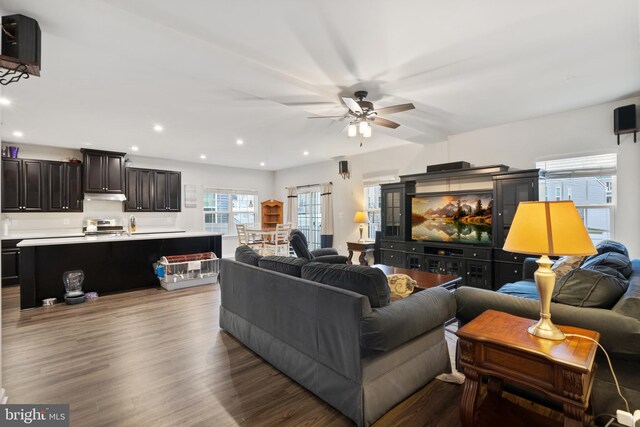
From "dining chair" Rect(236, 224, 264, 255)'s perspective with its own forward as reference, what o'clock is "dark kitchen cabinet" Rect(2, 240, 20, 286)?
The dark kitchen cabinet is roughly at 4 o'clock from the dining chair.

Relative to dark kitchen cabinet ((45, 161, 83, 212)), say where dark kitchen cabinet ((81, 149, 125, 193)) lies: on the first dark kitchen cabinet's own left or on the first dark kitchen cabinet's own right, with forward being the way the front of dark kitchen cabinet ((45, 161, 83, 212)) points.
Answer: on the first dark kitchen cabinet's own left

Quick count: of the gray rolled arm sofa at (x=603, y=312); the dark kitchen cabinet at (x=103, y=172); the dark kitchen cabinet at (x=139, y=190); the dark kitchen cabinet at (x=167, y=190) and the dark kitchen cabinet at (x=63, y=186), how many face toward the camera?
4

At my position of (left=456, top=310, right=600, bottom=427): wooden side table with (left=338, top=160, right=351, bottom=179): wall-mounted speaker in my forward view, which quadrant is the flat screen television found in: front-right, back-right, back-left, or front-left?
front-right

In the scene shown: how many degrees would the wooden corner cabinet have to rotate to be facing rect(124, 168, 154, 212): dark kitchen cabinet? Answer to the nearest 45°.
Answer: approximately 45° to its right

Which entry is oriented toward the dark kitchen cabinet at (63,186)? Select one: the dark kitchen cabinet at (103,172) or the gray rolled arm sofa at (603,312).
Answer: the gray rolled arm sofa

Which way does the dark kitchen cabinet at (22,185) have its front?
toward the camera

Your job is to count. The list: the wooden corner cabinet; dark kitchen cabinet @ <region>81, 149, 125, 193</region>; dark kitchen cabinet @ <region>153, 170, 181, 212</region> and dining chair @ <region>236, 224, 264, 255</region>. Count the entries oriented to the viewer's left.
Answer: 0

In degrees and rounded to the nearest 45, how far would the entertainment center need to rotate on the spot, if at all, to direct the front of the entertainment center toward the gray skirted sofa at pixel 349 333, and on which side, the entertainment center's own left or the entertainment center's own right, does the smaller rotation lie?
approximately 45° to the entertainment center's own left

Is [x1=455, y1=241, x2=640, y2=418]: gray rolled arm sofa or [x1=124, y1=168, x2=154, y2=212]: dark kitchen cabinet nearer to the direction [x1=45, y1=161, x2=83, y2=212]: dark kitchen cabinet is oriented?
the gray rolled arm sofa

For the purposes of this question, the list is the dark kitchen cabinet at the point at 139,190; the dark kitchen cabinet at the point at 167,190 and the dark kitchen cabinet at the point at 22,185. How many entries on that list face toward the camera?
3

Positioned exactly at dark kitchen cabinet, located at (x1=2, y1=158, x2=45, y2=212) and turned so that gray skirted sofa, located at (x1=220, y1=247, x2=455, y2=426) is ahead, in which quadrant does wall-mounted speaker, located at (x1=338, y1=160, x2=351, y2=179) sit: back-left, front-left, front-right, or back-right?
front-left

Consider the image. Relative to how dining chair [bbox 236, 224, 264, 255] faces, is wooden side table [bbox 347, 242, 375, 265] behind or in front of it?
in front

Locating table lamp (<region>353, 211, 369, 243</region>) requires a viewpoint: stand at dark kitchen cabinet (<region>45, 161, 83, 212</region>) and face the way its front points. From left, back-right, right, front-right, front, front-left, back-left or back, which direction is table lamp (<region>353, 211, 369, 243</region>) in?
front-left

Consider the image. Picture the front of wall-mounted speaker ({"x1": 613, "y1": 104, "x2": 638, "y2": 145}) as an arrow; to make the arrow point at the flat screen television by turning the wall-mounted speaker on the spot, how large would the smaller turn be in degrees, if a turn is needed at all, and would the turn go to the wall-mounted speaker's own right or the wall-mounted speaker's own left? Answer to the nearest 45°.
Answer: approximately 45° to the wall-mounted speaker's own right

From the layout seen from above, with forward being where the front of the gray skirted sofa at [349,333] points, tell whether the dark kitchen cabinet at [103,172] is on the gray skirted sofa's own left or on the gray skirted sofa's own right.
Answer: on the gray skirted sofa's own left

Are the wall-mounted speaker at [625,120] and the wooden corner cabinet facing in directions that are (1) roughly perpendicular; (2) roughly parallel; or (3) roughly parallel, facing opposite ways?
roughly perpendicular

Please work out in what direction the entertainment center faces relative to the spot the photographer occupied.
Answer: facing the viewer and to the left of the viewer

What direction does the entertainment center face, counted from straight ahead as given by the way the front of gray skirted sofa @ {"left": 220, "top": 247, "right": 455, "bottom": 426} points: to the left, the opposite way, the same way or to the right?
the opposite way

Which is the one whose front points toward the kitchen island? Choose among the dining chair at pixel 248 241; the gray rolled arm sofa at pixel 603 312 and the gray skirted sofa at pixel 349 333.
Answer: the gray rolled arm sofa at pixel 603 312

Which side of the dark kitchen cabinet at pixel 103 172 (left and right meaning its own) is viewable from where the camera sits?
front
